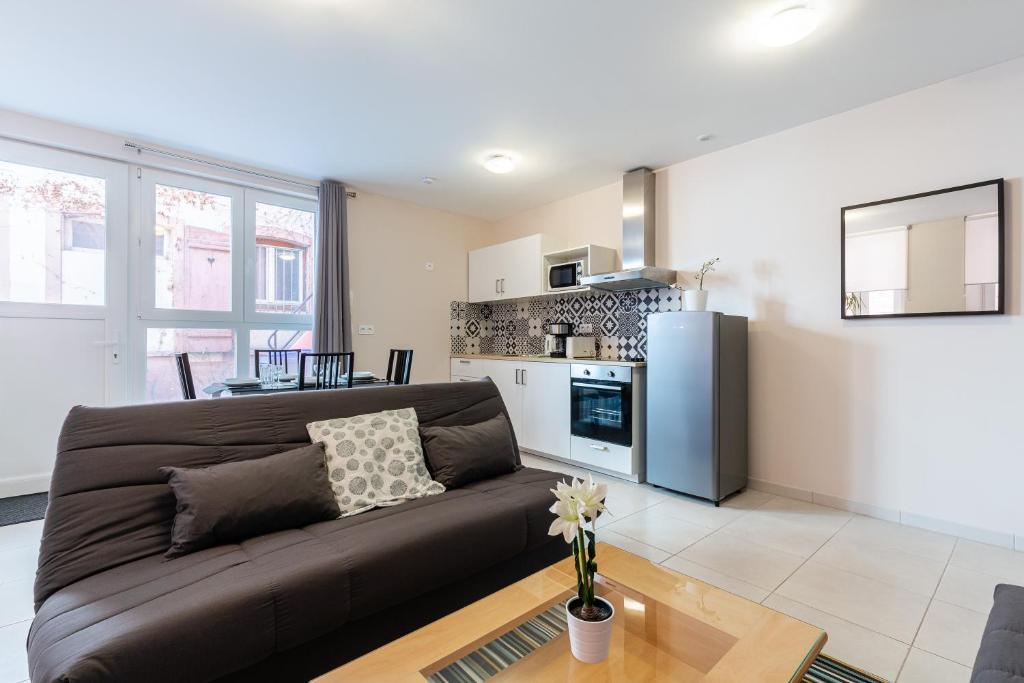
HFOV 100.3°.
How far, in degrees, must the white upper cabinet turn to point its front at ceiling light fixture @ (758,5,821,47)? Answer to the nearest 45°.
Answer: approximately 90° to its left

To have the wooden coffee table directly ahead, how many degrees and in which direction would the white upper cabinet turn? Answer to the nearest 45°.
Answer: approximately 45° to its left

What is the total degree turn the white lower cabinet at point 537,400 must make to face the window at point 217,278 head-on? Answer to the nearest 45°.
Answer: approximately 45° to its right

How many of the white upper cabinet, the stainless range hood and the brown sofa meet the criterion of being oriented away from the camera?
0

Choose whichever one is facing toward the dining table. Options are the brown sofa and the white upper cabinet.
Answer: the white upper cabinet

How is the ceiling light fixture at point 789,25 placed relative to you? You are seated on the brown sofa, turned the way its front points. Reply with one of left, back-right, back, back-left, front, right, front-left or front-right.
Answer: front-left

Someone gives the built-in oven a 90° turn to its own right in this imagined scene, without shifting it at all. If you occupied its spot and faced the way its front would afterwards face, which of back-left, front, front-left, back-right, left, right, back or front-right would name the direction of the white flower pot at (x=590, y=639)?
back-left

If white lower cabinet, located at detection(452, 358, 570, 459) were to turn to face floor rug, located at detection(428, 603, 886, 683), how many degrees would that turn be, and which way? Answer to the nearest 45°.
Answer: approximately 45° to its left

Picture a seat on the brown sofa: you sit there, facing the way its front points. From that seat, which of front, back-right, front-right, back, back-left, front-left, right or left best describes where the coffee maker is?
left

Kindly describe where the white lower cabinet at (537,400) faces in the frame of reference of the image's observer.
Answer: facing the viewer and to the left of the viewer

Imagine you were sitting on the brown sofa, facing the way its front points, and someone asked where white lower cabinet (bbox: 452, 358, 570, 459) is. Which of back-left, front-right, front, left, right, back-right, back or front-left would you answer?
left

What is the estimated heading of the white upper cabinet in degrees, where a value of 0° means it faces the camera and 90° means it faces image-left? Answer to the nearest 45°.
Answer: approximately 45°

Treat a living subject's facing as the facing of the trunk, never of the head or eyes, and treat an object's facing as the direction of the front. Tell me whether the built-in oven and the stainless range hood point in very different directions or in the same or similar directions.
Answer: same or similar directions

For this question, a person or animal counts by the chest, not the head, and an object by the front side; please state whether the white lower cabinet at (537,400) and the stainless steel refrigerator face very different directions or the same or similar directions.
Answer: same or similar directions

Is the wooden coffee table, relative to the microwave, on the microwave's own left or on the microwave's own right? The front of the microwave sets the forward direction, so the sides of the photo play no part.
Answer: on the microwave's own left

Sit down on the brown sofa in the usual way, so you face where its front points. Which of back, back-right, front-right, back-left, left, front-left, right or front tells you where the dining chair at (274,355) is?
back-left

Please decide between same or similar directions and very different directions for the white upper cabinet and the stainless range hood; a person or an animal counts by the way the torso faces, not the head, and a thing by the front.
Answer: same or similar directions

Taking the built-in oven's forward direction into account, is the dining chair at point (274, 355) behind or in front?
in front

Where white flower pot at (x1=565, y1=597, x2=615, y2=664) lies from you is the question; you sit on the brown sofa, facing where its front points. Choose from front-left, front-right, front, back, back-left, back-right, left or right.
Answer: front

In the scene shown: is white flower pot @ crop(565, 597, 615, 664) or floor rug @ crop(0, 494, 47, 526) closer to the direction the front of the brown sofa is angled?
the white flower pot
